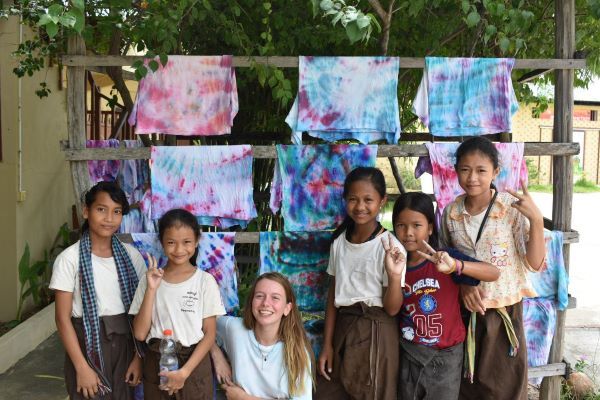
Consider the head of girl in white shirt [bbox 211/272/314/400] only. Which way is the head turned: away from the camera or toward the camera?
toward the camera

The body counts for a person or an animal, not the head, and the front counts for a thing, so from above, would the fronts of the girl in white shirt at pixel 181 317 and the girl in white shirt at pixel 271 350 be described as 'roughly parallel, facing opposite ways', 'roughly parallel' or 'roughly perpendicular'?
roughly parallel

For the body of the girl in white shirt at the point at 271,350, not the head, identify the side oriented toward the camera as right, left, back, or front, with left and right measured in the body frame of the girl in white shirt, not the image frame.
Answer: front

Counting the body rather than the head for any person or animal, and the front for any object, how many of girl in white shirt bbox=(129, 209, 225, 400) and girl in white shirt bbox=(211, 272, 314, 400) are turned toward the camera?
2

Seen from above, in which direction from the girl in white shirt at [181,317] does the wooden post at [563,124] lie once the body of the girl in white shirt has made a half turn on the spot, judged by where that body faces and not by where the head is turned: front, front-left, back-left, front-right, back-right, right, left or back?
right

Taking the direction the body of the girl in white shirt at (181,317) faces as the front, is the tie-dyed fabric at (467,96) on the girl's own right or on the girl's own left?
on the girl's own left

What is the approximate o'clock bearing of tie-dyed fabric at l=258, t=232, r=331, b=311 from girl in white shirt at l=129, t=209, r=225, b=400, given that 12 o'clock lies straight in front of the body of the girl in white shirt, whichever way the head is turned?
The tie-dyed fabric is roughly at 8 o'clock from the girl in white shirt.

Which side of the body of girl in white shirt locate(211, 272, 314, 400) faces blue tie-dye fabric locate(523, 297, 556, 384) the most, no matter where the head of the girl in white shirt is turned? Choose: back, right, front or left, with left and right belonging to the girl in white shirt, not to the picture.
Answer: left

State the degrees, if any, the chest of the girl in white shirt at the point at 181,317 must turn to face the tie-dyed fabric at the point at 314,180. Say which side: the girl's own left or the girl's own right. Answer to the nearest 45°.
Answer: approximately 135° to the girl's own left

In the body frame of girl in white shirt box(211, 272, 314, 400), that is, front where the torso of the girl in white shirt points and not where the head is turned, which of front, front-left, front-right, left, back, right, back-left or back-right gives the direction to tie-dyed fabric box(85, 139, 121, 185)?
back-right
